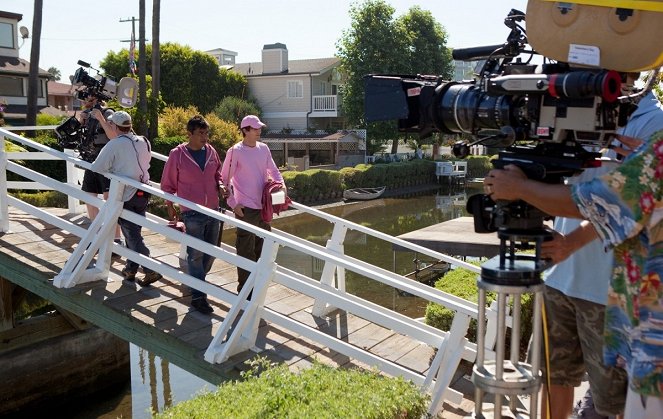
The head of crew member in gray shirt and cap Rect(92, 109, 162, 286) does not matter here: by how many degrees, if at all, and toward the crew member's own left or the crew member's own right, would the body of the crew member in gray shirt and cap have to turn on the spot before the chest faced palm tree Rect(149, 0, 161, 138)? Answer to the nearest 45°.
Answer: approximately 45° to the crew member's own right

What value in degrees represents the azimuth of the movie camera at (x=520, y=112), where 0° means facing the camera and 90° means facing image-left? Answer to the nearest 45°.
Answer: approximately 90°

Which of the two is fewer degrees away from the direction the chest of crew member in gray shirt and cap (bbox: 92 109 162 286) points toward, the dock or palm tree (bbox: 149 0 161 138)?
the palm tree

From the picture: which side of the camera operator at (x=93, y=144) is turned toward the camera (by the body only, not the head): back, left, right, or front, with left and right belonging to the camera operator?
right

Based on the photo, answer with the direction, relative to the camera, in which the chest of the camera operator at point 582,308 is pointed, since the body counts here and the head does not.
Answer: to the viewer's left

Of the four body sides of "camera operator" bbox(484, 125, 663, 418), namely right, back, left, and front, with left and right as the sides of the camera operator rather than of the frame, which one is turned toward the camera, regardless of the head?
left

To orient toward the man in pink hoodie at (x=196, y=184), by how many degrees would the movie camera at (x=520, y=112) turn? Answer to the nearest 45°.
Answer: approximately 45° to its right

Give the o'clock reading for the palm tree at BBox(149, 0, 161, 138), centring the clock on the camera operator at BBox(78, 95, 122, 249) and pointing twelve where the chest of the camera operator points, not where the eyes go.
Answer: The palm tree is roughly at 9 o'clock from the camera operator.

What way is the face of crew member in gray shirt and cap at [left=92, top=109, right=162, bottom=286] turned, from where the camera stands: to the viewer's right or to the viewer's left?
to the viewer's left
